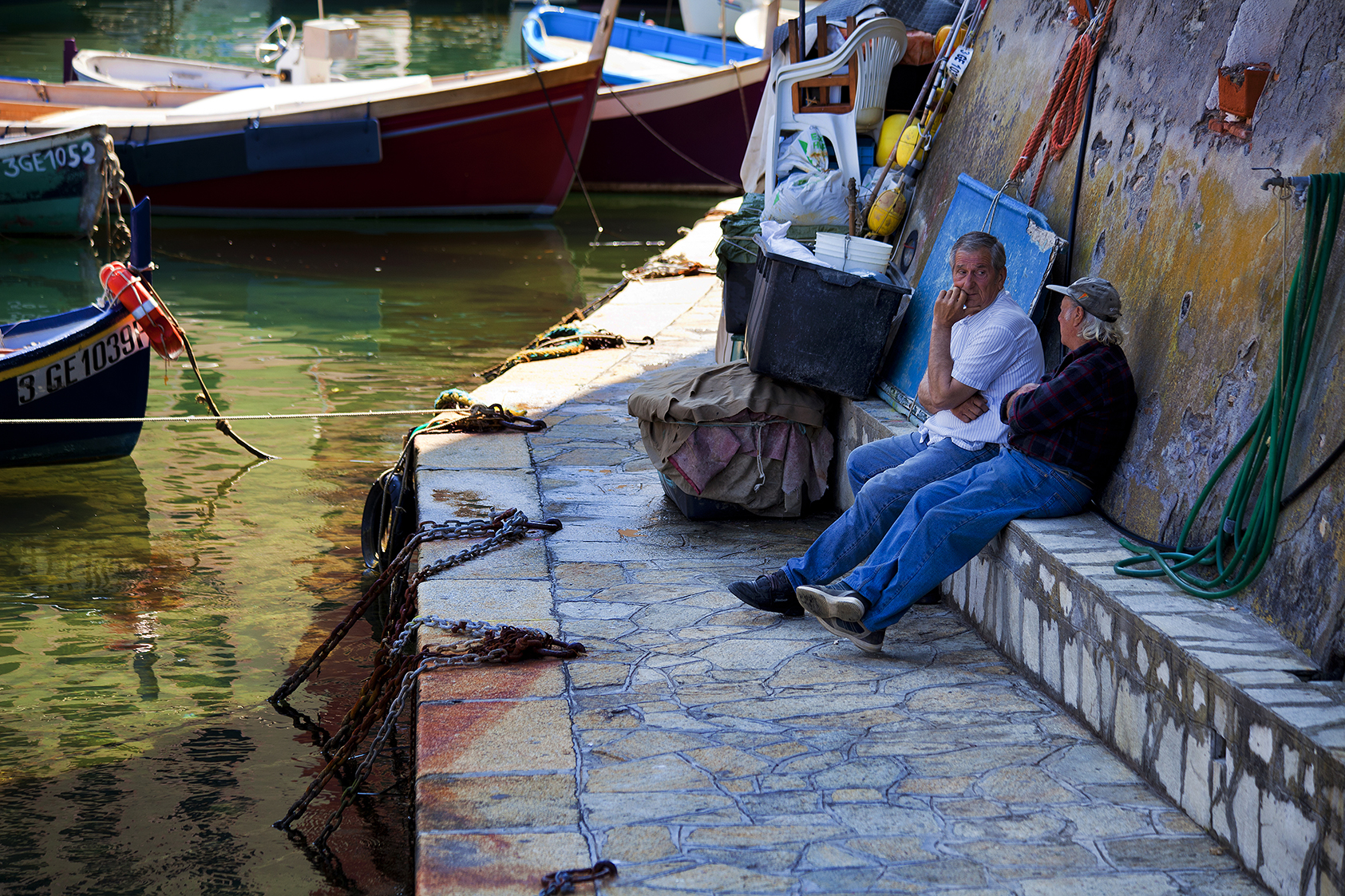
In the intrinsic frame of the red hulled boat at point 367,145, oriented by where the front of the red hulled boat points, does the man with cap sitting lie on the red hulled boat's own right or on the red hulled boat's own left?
on the red hulled boat's own right

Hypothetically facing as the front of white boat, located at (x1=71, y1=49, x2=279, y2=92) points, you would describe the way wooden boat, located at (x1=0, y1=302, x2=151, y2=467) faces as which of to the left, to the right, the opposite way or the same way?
the opposite way

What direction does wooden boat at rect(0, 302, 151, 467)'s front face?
to the viewer's right

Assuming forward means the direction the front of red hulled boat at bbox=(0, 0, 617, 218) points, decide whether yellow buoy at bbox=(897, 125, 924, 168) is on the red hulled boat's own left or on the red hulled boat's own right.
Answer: on the red hulled boat's own right

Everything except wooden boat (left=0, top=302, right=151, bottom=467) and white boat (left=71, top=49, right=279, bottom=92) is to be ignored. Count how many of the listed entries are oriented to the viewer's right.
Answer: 1

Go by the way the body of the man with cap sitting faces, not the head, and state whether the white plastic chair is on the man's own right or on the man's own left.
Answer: on the man's own right

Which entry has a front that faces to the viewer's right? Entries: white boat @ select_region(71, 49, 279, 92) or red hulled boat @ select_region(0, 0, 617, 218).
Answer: the red hulled boat

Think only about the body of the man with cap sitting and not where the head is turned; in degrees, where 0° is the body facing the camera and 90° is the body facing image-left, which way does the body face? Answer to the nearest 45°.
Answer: approximately 90°

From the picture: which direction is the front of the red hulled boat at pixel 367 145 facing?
to the viewer's right

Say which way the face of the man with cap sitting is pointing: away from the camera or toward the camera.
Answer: away from the camera

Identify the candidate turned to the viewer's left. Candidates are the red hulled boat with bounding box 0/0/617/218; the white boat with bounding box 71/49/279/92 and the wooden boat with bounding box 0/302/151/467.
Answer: the white boat with bounding box 71/49/279/92

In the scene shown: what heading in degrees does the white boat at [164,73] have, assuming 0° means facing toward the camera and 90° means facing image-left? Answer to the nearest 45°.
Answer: approximately 90°
